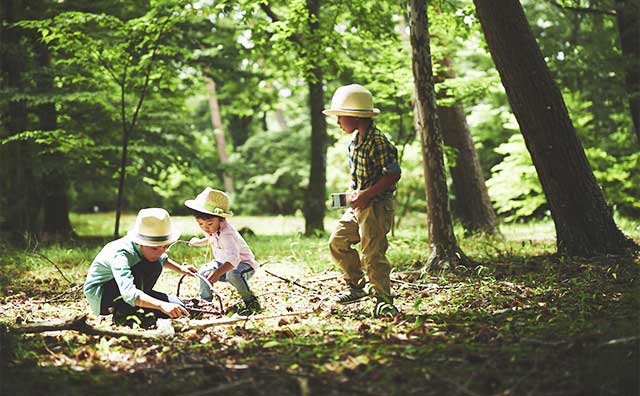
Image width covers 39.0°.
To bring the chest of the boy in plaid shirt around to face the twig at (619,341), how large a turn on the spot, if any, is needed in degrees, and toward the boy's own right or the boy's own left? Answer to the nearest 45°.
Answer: approximately 90° to the boy's own left

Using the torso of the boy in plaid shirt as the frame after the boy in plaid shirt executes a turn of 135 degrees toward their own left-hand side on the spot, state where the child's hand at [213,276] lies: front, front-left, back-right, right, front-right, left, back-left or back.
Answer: back

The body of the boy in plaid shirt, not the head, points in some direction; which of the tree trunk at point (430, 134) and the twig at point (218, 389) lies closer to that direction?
the twig

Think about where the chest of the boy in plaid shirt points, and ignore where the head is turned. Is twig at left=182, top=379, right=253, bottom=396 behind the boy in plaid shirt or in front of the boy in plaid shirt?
in front

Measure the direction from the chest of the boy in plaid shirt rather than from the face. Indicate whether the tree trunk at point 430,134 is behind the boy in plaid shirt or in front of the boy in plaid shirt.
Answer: behind

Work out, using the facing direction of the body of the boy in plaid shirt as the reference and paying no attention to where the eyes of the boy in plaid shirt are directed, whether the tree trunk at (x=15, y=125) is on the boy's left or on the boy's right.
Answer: on the boy's right

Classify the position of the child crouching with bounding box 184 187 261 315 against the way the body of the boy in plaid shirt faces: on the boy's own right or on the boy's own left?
on the boy's own right

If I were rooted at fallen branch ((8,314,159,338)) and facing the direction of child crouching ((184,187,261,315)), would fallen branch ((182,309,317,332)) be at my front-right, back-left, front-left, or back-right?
front-right

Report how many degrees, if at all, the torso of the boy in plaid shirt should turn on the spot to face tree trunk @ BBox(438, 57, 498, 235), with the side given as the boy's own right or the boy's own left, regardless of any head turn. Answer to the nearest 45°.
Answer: approximately 135° to the boy's own right

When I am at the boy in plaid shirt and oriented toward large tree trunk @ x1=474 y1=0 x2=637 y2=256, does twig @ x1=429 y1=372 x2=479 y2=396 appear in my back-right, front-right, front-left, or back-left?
back-right

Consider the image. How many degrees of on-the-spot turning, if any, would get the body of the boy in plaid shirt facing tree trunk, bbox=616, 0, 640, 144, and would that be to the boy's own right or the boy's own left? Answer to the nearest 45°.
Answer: approximately 180°

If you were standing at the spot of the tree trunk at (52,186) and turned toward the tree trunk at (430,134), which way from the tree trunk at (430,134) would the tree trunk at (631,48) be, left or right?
left

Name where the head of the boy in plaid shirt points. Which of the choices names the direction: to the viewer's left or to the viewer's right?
to the viewer's left

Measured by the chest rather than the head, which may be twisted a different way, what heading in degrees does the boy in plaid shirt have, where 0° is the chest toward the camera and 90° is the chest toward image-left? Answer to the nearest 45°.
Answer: approximately 45°

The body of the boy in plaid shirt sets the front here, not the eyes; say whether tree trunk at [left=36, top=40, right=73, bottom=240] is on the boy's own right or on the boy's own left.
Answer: on the boy's own right

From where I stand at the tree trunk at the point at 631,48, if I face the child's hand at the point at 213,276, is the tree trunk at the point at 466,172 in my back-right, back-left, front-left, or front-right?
front-right

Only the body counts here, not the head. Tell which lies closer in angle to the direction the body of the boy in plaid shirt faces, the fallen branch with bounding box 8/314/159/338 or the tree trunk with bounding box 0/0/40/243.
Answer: the fallen branch

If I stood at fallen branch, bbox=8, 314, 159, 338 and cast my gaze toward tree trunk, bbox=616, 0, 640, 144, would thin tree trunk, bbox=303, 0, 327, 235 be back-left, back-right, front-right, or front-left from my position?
front-left

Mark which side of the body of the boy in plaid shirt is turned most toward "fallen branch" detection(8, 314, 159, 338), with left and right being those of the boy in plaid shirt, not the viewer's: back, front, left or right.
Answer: front
